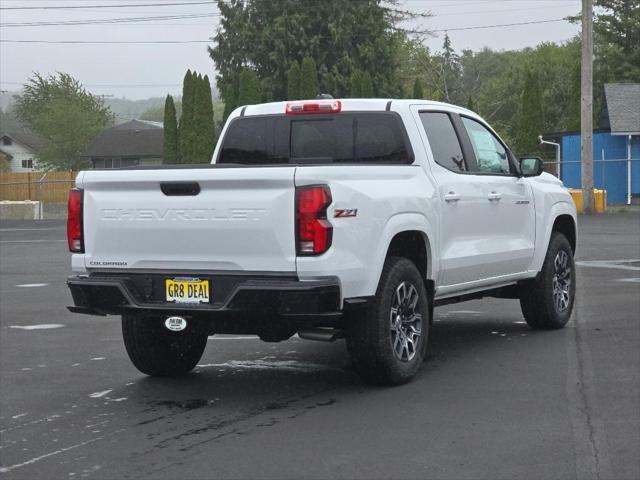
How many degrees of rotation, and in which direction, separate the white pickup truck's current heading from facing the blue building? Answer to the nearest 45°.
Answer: approximately 45° to its left

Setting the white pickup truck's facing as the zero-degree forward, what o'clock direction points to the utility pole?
The utility pole is roughly at 11 o'clock from the white pickup truck.

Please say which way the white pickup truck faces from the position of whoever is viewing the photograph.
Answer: facing away from the viewer and to the right of the viewer

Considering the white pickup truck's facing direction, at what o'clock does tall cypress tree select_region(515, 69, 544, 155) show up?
The tall cypress tree is roughly at 11 o'clock from the white pickup truck.

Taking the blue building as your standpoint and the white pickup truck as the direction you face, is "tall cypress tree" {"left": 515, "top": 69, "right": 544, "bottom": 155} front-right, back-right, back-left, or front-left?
back-right
